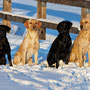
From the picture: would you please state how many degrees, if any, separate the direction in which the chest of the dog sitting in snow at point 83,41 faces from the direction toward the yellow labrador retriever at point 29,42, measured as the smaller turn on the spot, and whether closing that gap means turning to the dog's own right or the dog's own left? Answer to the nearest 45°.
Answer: approximately 135° to the dog's own right

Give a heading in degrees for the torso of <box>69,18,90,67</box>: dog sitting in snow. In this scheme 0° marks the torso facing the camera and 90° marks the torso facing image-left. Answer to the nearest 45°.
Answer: approximately 315°

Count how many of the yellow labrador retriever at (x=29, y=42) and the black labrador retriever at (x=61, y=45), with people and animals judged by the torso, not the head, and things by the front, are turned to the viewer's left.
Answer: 0

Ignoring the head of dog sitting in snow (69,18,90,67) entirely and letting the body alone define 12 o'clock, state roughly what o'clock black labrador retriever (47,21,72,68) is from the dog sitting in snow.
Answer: The black labrador retriever is roughly at 4 o'clock from the dog sitting in snow.

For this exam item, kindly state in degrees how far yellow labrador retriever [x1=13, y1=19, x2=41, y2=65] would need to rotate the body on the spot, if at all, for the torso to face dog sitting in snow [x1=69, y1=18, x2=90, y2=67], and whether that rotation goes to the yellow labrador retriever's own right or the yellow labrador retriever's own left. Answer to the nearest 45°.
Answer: approximately 45° to the yellow labrador retriever's own left

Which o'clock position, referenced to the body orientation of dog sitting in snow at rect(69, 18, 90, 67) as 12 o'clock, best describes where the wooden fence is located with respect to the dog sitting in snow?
The wooden fence is roughly at 7 o'clock from the dog sitting in snow.

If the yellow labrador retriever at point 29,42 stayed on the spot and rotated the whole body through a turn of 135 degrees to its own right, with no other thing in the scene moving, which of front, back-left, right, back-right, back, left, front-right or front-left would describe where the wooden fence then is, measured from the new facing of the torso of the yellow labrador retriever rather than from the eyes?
right

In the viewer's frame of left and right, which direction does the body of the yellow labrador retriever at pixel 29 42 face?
facing the viewer and to the right of the viewer
